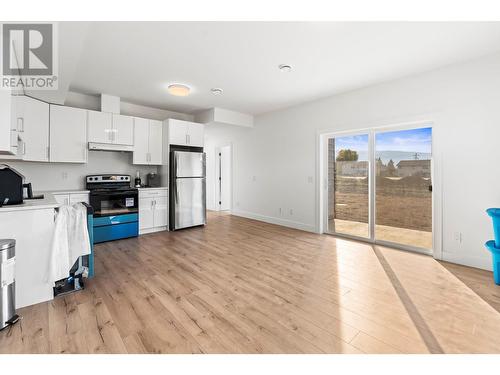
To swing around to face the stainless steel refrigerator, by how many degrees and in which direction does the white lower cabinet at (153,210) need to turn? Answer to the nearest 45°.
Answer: approximately 90° to its left

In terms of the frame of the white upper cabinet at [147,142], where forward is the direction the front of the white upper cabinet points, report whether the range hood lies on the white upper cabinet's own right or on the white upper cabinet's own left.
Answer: on the white upper cabinet's own right

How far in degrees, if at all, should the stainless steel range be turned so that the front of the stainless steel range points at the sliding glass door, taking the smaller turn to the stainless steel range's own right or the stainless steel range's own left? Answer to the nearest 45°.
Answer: approximately 45° to the stainless steel range's own left

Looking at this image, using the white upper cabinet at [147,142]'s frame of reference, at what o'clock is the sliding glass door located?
The sliding glass door is roughly at 10 o'clock from the white upper cabinet.

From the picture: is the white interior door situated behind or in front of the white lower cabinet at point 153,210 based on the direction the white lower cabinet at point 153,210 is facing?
behind
